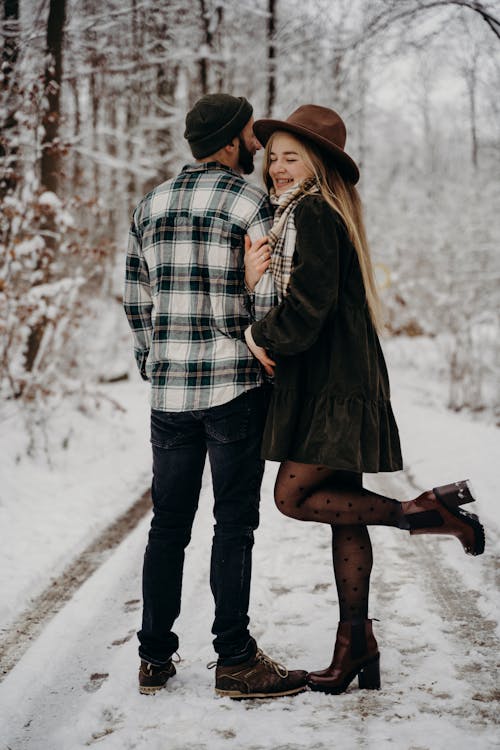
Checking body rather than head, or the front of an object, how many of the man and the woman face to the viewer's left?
1

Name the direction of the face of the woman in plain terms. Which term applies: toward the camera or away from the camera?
toward the camera

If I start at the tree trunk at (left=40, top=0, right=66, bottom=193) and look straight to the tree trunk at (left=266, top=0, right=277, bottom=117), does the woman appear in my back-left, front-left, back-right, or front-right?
back-right

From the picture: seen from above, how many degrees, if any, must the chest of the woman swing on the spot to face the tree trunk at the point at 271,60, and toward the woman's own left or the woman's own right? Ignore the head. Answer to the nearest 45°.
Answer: approximately 90° to the woman's own right

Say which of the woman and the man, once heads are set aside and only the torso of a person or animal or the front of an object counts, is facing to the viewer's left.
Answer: the woman

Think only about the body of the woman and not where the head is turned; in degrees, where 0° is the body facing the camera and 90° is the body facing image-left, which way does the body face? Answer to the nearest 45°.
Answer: approximately 90°

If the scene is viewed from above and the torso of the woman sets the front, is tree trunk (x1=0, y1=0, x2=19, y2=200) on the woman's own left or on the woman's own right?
on the woman's own right

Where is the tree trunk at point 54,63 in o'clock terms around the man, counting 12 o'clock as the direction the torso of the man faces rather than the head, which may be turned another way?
The tree trunk is roughly at 10 o'clock from the man.

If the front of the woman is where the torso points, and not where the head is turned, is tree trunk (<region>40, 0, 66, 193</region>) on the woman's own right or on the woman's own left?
on the woman's own right

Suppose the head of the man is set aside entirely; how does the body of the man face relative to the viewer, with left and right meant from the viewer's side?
facing away from the viewer and to the right of the viewer
